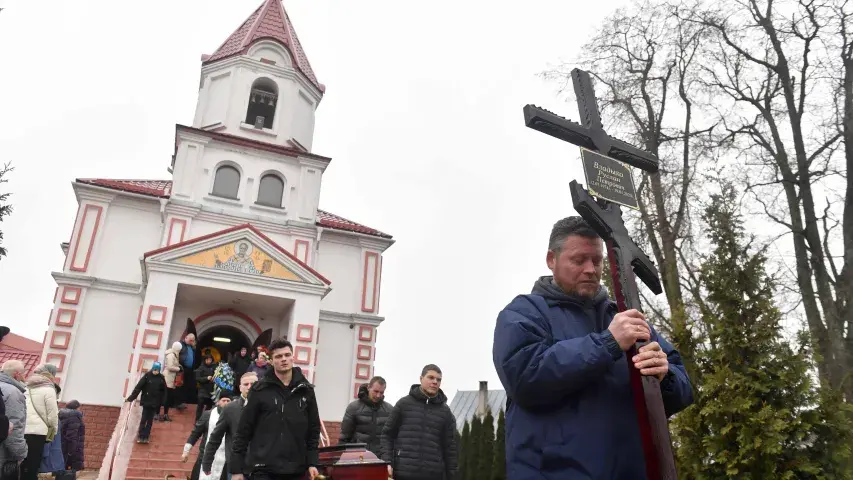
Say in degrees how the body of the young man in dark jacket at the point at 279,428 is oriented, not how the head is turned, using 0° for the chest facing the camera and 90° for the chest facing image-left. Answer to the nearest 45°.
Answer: approximately 0°

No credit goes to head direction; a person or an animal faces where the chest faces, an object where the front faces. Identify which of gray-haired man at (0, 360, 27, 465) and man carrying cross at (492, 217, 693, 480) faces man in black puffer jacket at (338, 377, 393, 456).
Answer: the gray-haired man

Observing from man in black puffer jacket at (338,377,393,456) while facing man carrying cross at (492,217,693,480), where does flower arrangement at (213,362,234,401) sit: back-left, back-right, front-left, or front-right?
back-right

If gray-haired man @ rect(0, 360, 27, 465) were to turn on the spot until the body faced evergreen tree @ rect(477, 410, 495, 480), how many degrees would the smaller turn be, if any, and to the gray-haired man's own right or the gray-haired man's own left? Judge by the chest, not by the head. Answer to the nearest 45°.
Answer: approximately 45° to the gray-haired man's own left

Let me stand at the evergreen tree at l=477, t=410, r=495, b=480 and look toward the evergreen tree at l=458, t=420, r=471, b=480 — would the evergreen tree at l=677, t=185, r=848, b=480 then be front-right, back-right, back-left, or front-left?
back-left

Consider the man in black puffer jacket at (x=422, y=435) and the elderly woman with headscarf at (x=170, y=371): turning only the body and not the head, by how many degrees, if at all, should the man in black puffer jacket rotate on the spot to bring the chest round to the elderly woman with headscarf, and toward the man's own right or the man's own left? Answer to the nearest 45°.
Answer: approximately 135° to the man's own right

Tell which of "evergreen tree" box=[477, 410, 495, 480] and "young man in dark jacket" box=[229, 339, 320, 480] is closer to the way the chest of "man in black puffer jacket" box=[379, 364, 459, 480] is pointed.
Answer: the young man in dark jacket

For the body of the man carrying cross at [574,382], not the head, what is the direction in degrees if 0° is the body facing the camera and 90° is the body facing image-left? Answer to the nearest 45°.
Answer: approximately 315°

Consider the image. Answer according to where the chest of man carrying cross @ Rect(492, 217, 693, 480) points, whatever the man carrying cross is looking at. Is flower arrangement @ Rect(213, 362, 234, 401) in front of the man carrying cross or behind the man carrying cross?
behind

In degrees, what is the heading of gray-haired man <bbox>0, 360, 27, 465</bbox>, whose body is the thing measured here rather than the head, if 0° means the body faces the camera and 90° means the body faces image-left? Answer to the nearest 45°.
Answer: approximately 270°
